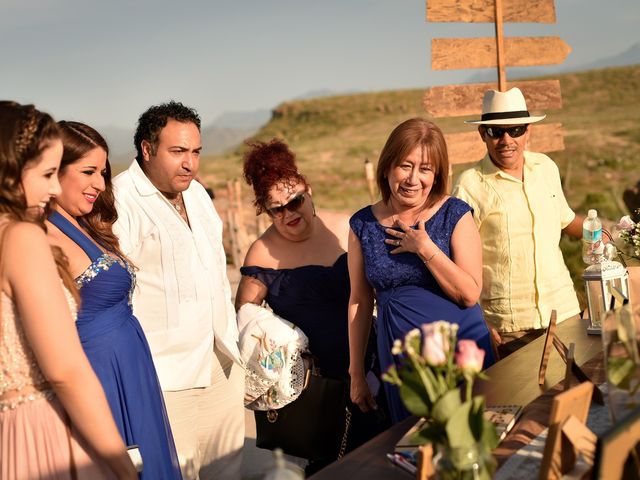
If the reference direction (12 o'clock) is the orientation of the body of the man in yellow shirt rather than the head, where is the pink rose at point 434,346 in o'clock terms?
The pink rose is roughly at 12 o'clock from the man in yellow shirt.

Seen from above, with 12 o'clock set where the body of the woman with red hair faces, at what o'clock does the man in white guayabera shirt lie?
The man in white guayabera shirt is roughly at 2 o'clock from the woman with red hair.

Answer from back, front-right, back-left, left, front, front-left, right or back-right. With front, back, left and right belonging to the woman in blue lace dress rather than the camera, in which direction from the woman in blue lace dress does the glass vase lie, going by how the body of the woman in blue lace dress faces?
front

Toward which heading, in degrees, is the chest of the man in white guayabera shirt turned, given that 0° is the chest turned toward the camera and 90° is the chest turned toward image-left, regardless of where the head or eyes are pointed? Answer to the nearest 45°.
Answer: approximately 315°

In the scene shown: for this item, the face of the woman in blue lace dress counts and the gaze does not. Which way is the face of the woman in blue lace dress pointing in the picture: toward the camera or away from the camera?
toward the camera

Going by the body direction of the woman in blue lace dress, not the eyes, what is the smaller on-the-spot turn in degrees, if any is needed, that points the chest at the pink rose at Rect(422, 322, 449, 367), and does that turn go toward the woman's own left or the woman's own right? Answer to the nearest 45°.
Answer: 0° — they already face it

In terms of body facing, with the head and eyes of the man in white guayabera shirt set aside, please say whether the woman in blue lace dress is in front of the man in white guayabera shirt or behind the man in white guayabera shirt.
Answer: in front

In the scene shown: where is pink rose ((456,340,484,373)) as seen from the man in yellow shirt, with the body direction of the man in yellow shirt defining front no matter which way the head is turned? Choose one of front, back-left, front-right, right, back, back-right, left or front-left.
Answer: front

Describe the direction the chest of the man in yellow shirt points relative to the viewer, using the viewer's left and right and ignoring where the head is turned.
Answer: facing the viewer

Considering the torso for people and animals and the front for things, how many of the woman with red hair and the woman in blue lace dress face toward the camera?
2

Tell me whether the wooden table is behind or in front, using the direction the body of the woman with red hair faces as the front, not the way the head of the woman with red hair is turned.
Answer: in front

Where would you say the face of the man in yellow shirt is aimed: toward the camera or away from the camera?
toward the camera

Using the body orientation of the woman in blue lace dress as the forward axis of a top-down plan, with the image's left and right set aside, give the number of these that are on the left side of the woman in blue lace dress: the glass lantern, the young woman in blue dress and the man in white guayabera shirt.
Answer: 1

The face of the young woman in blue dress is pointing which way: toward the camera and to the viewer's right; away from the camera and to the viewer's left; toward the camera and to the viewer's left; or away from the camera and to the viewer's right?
toward the camera and to the viewer's right

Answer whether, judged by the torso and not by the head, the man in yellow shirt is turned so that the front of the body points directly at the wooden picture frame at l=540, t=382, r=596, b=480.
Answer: yes
